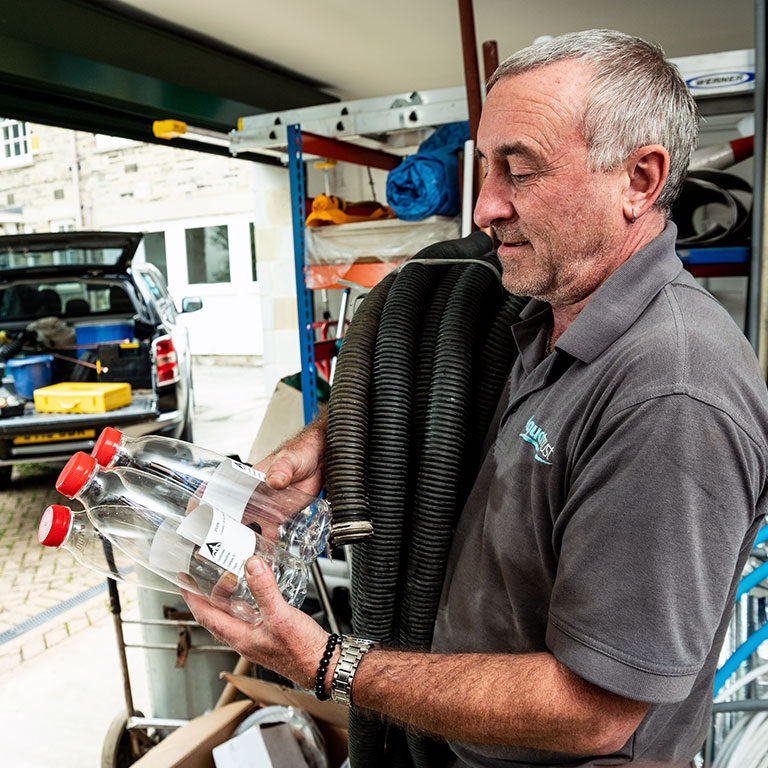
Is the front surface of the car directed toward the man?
no

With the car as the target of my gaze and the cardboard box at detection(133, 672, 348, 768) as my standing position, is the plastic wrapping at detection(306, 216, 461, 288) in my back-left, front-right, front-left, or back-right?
front-right

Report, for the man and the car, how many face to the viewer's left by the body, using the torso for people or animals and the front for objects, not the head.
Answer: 1

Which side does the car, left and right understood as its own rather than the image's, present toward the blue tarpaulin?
back

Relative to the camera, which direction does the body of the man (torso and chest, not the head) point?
to the viewer's left

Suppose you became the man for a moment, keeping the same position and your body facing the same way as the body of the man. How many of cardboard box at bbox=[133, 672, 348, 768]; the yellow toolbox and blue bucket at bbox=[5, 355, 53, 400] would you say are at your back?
0

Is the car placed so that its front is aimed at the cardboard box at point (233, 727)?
no

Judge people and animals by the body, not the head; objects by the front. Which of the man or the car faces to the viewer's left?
the man

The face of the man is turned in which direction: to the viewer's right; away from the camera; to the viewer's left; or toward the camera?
to the viewer's left

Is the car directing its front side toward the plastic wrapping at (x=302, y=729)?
no

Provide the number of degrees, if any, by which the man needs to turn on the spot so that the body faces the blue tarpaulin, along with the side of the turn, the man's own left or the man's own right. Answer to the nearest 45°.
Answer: approximately 90° to the man's own right

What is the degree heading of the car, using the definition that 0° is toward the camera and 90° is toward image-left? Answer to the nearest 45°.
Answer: approximately 180°

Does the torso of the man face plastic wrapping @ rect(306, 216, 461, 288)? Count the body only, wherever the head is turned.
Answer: no

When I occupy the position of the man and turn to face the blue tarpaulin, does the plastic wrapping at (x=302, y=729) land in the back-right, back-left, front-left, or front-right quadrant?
front-left
